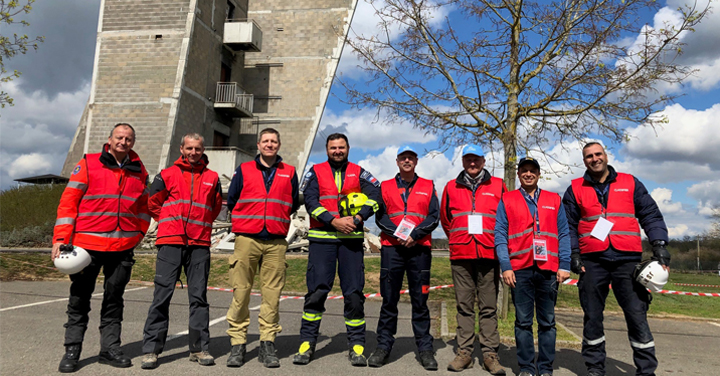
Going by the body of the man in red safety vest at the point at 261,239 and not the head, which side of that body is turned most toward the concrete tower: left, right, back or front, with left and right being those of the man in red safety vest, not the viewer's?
back

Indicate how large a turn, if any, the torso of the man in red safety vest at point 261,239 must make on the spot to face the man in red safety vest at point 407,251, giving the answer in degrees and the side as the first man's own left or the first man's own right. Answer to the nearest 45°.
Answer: approximately 90° to the first man's own left

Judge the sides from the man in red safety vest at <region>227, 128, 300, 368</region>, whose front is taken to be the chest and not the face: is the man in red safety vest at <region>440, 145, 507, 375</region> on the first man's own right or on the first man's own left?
on the first man's own left

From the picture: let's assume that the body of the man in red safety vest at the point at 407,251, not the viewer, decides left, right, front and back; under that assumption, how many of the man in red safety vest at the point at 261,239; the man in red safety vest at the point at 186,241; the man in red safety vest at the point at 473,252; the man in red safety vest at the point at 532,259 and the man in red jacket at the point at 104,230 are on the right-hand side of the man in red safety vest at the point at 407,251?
3

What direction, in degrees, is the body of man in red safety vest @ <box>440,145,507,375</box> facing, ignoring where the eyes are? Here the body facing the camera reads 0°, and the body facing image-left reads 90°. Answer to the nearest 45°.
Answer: approximately 0°

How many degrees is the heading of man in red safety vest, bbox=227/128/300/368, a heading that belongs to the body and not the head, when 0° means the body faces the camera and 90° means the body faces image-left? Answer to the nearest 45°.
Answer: approximately 0°

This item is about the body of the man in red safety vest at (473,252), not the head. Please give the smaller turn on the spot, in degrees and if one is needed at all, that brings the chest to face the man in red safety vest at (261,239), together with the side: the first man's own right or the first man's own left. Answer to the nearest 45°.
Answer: approximately 90° to the first man's own right

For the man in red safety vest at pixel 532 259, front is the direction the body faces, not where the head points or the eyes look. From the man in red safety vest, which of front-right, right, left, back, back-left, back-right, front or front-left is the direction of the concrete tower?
back-right

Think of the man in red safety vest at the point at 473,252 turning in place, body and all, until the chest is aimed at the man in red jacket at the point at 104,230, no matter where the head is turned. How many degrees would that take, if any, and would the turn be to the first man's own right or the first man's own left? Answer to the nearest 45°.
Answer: approximately 90° to the first man's own right
